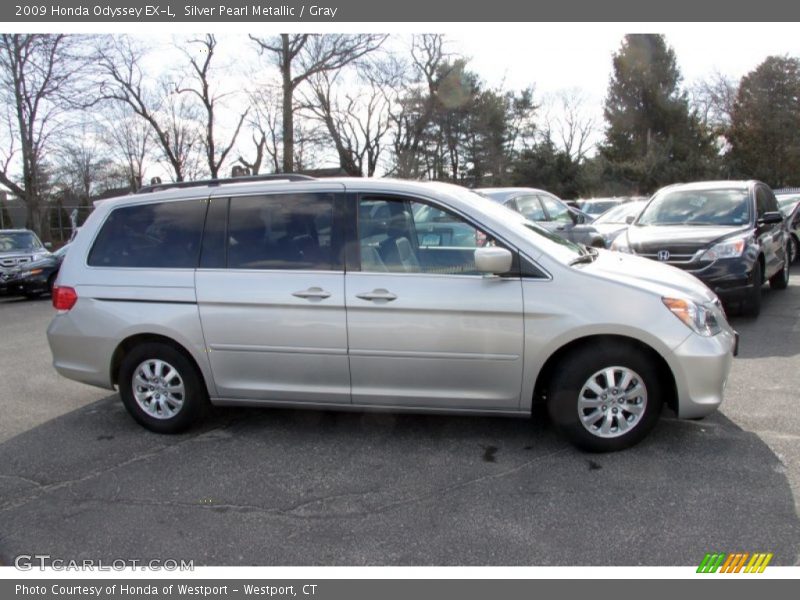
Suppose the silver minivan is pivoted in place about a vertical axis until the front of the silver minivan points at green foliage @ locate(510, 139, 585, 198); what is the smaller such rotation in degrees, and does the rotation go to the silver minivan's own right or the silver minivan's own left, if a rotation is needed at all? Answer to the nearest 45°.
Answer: approximately 90° to the silver minivan's own left

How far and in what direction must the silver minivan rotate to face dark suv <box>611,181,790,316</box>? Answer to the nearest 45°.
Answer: approximately 45° to its left

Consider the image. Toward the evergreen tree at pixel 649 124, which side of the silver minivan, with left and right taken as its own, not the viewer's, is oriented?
left

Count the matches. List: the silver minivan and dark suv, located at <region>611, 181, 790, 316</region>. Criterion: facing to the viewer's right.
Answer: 1

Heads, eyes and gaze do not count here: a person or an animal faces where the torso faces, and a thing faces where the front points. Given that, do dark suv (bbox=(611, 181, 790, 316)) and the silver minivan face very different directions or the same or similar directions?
very different directions

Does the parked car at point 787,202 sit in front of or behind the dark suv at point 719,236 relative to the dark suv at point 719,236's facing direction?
behind

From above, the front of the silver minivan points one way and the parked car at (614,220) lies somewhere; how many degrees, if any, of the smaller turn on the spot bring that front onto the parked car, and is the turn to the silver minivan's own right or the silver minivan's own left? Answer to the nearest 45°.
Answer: approximately 45° to the silver minivan's own left

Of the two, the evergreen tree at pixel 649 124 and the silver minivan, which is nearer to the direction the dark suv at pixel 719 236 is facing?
the silver minivan

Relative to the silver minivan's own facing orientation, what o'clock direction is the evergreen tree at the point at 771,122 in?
The evergreen tree is roughly at 10 o'clock from the silver minivan.

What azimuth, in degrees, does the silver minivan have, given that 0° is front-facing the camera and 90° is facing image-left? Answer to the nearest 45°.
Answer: approximately 270°

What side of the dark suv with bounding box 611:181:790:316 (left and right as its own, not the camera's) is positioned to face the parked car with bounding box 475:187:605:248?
right

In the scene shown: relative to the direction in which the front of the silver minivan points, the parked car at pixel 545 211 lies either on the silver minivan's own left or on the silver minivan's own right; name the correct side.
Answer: on the silver minivan's own left

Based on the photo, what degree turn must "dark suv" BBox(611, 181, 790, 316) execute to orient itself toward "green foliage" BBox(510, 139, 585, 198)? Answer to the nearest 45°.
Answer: approximately 135° to its right
